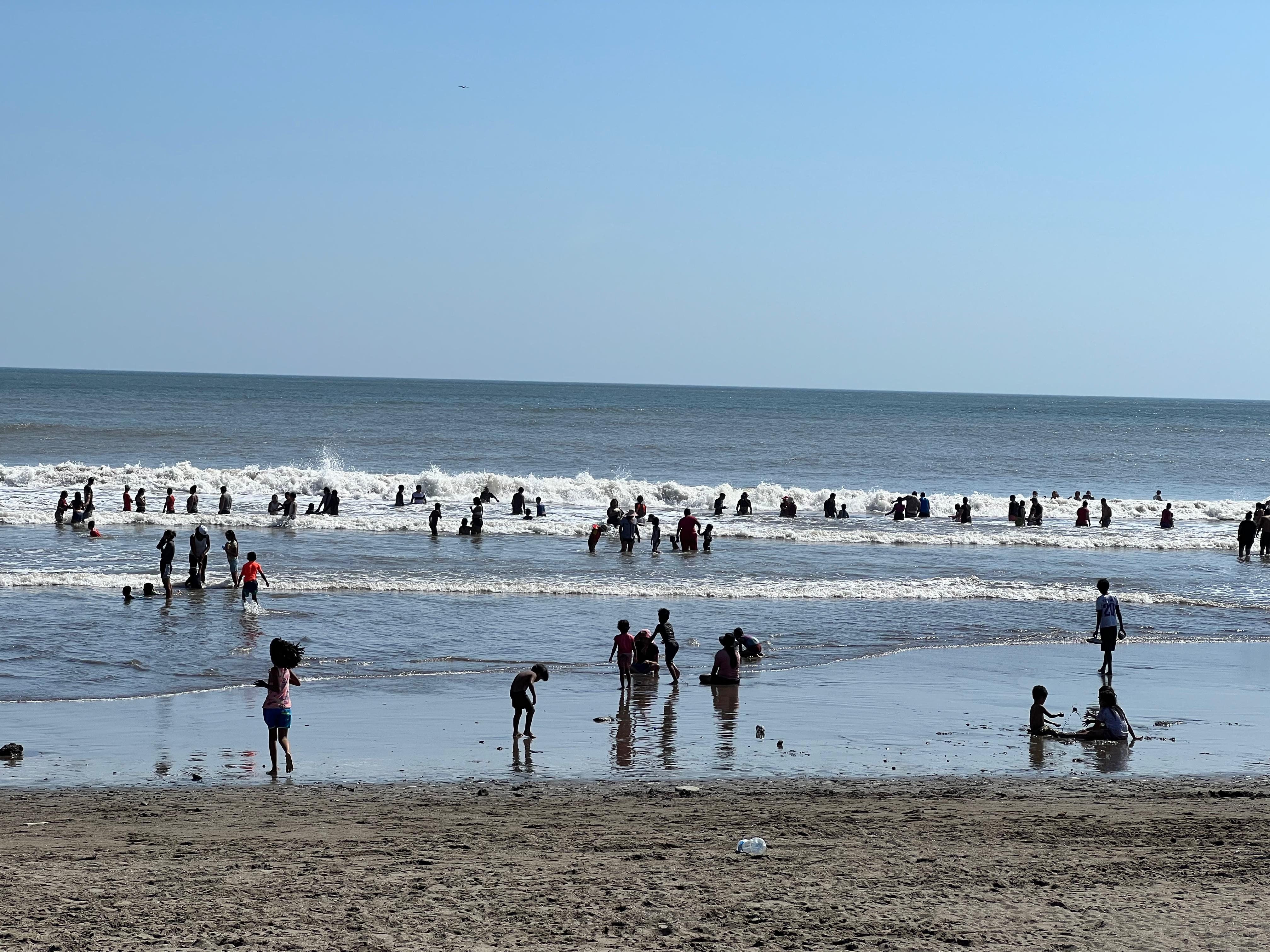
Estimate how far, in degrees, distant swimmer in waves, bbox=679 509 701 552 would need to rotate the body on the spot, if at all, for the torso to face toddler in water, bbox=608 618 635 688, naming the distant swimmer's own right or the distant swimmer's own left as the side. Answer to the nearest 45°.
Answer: approximately 180°

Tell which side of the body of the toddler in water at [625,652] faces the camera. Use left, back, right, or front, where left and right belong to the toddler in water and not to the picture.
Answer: back

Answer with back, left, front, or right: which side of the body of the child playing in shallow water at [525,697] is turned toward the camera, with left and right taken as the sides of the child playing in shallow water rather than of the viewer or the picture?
right

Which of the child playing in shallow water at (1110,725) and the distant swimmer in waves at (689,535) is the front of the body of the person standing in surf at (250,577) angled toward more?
the distant swimmer in waves

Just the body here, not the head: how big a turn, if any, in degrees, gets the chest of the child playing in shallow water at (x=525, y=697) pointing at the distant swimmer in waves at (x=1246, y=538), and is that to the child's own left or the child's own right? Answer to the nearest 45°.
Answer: approximately 45° to the child's own left

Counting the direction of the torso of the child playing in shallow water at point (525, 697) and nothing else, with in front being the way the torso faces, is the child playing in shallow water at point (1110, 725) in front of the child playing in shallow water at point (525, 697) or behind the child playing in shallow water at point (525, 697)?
in front

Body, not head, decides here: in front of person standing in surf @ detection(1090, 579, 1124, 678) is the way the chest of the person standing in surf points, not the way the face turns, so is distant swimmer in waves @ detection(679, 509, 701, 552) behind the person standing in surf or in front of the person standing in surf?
in front

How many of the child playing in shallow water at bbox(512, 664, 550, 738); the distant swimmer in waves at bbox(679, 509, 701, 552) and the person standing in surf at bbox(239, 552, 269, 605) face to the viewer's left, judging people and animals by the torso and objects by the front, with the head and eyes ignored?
0

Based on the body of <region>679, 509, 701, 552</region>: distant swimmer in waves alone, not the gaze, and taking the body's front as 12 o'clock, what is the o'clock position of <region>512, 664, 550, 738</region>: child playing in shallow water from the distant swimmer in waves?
The child playing in shallow water is roughly at 6 o'clock from the distant swimmer in waves.

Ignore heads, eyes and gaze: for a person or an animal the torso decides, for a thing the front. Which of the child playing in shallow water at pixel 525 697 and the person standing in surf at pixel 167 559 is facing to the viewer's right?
the child playing in shallow water

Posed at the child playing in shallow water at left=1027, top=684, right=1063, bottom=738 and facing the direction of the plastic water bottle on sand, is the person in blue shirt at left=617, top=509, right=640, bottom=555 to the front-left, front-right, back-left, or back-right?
back-right

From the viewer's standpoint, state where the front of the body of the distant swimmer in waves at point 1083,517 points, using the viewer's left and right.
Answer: facing away from the viewer

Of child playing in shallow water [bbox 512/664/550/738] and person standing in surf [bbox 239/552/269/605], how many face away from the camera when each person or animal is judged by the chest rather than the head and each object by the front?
1

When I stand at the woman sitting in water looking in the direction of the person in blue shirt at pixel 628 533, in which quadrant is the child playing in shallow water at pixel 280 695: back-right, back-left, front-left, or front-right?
back-left

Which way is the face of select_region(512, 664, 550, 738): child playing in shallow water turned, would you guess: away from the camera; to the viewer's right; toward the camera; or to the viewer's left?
to the viewer's right

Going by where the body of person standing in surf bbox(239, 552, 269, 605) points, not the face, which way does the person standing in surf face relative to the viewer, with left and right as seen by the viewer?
facing away from the viewer

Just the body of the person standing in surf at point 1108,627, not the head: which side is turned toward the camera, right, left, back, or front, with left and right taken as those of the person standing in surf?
back
